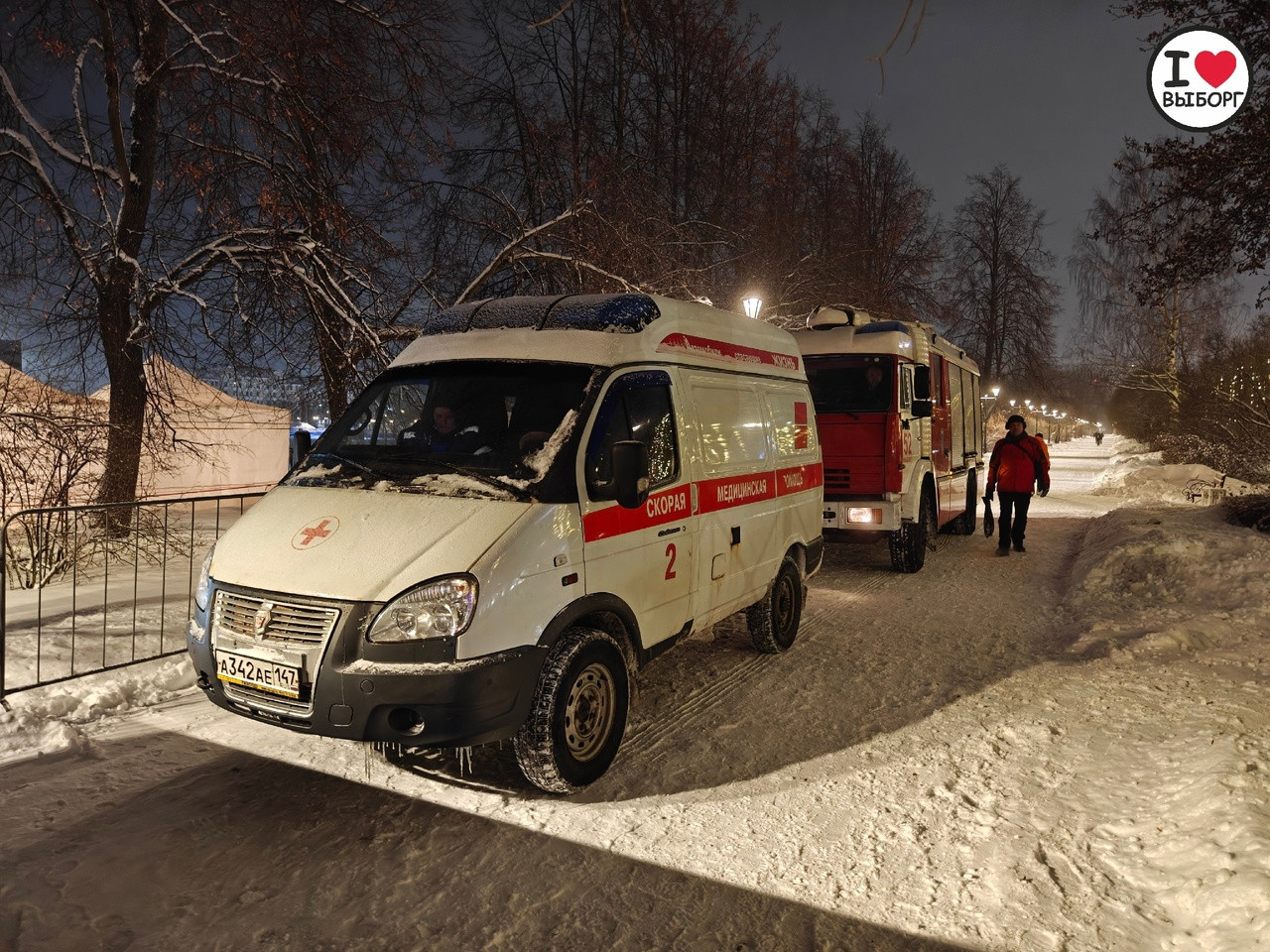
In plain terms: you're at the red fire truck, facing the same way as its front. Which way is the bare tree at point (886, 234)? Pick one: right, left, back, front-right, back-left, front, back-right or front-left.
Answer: back-right

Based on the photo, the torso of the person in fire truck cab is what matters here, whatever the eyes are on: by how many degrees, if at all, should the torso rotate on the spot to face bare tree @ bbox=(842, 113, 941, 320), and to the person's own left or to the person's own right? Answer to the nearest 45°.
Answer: approximately 135° to the person's own right

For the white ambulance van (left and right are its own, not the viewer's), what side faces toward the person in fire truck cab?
back

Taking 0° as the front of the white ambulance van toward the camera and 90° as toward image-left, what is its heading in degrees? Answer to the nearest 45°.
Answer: approximately 45°

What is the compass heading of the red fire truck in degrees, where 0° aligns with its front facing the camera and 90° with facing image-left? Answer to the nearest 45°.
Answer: approximately 45°

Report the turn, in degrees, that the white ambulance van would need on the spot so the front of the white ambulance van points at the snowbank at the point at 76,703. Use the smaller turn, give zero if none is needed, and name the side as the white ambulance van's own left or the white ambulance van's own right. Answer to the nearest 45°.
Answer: approximately 90° to the white ambulance van's own right
